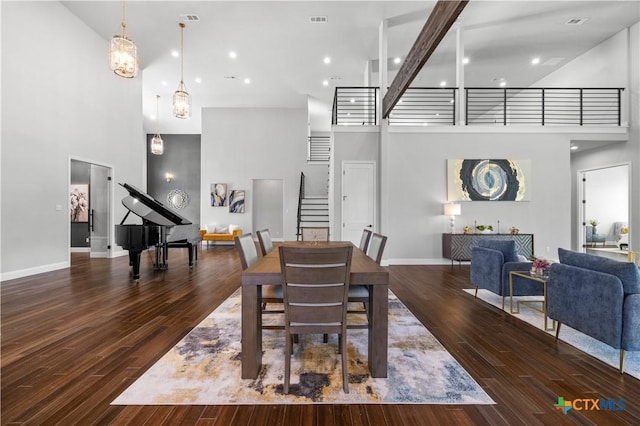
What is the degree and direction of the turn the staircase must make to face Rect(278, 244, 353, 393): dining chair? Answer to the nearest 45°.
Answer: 0° — it already faces it

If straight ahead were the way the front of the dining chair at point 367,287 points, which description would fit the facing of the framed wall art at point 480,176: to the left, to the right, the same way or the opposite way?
to the left

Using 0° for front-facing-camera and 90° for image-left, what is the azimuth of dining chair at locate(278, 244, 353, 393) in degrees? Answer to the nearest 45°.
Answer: approximately 180°

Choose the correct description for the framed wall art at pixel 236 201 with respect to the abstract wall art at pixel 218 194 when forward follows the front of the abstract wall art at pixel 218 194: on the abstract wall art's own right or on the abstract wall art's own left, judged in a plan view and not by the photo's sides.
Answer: on the abstract wall art's own left

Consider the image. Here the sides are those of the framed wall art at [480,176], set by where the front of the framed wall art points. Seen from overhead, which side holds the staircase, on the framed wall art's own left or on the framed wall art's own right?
on the framed wall art's own right

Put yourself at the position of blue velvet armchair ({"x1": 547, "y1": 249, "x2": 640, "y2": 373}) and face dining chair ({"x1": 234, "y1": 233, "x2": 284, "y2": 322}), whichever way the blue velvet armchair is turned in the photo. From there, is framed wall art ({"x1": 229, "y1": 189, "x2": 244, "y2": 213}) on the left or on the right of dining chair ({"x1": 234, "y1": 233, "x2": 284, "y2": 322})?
right

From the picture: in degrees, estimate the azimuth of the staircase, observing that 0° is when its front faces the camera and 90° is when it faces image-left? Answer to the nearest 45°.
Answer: approximately 0°

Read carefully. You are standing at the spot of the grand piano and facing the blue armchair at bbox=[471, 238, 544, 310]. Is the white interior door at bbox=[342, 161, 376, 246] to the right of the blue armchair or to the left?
left
